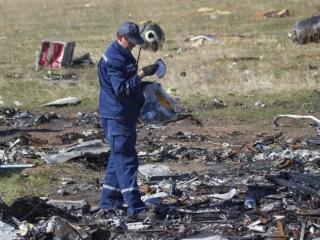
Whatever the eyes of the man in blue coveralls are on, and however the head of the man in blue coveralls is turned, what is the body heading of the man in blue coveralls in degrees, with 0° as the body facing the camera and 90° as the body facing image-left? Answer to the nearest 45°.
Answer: approximately 270°

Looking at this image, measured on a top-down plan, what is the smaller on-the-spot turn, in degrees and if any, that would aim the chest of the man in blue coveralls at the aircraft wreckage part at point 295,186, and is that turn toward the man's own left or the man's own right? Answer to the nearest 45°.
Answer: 0° — they already face it

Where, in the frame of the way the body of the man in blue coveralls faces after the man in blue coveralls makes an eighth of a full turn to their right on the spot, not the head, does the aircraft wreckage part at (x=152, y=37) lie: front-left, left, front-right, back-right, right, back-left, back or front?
back-left

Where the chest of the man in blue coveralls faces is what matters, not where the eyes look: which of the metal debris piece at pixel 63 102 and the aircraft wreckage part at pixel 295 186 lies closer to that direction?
the aircraft wreckage part

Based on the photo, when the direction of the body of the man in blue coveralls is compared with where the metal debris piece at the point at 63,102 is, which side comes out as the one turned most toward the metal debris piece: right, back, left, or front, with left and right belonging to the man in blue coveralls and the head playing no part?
left
